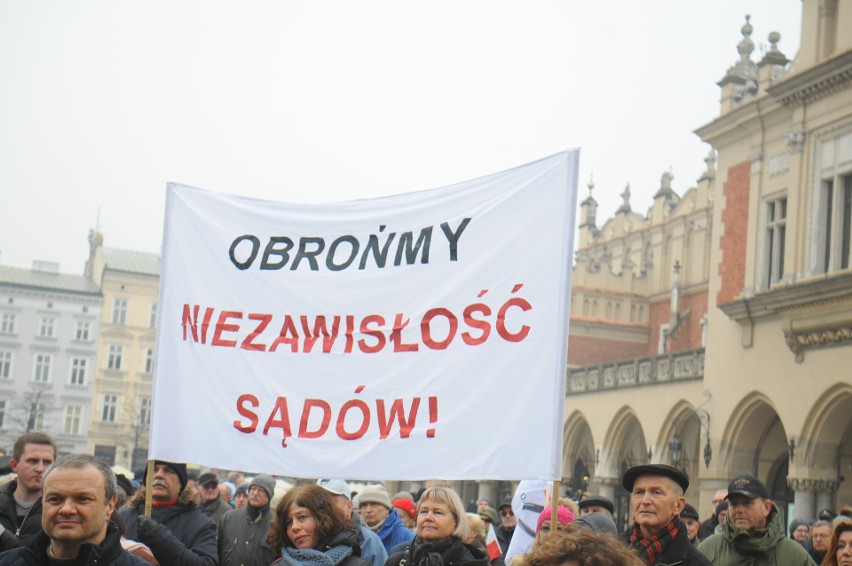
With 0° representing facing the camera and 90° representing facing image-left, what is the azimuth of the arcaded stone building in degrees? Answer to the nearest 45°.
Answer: approximately 45°

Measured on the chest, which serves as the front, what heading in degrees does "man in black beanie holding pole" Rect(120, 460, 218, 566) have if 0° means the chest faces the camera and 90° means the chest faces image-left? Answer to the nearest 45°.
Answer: approximately 45°

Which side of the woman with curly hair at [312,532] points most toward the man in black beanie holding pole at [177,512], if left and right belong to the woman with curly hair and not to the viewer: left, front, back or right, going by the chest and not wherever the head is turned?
right

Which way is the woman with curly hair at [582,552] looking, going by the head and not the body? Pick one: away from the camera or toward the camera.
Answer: away from the camera

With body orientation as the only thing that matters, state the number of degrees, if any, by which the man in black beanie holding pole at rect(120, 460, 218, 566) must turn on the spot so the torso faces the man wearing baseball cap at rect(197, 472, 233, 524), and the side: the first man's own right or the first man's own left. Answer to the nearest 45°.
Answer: approximately 135° to the first man's own right

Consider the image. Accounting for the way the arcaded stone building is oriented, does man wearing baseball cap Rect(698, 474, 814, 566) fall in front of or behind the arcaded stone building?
in front

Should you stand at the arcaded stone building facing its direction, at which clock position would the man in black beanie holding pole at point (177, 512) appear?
The man in black beanie holding pole is roughly at 11 o'clock from the arcaded stone building.

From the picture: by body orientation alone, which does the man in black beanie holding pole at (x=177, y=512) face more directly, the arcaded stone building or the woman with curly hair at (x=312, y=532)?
the woman with curly hair

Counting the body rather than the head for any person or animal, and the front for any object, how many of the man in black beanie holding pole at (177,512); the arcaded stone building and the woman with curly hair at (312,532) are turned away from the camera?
0

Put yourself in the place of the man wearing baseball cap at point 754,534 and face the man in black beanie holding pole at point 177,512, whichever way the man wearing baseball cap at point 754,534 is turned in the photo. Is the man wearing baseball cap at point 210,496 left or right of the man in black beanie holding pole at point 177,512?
right

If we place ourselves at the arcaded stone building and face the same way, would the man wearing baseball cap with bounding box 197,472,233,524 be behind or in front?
in front

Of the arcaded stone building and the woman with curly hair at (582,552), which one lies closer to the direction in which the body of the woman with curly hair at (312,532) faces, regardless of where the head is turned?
the woman with curly hair
